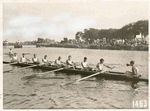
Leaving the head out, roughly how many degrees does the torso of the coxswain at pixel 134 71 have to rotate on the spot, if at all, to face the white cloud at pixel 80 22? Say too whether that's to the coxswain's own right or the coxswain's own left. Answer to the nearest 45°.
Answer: approximately 45° to the coxswain's own right

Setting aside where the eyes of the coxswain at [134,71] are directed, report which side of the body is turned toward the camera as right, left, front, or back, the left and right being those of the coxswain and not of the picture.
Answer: left
